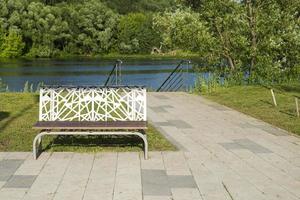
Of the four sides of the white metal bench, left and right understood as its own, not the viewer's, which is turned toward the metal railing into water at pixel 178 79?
back

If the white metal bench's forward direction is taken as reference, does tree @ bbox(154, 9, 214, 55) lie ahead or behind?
behind

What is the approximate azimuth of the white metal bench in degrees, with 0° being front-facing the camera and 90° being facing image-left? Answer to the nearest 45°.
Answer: approximately 0°

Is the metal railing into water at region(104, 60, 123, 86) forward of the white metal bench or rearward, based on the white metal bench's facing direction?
rearward
